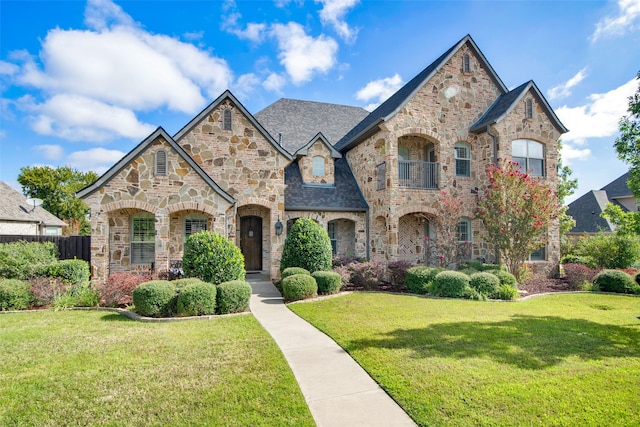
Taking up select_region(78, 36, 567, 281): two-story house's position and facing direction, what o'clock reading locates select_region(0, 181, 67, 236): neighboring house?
The neighboring house is roughly at 4 o'clock from the two-story house.

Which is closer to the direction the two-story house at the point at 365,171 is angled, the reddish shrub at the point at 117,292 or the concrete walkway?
the concrete walkway

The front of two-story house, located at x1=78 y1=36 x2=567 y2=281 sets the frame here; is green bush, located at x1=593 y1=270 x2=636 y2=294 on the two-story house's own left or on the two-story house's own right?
on the two-story house's own left

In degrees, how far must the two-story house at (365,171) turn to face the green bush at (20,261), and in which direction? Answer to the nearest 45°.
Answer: approximately 45° to its right

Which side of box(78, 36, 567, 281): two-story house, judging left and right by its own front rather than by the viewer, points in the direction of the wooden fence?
right

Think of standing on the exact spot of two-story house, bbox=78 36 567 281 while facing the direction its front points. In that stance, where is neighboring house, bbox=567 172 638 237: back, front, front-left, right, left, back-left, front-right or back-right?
back-left

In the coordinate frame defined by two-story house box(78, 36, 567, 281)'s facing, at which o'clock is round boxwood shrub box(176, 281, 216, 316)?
The round boxwood shrub is roughly at 1 o'clock from the two-story house.

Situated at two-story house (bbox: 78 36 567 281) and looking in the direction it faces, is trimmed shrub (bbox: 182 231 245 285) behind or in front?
in front

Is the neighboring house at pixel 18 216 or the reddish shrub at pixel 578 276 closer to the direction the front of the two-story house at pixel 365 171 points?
the reddish shrub

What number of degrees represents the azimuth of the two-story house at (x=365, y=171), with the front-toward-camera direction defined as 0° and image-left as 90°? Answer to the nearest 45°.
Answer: approximately 0°

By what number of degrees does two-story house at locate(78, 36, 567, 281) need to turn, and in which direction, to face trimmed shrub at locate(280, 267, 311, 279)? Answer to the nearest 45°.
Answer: approximately 45° to its right

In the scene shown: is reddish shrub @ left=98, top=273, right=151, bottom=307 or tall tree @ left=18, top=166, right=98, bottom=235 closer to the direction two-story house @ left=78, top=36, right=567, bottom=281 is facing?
the reddish shrub
